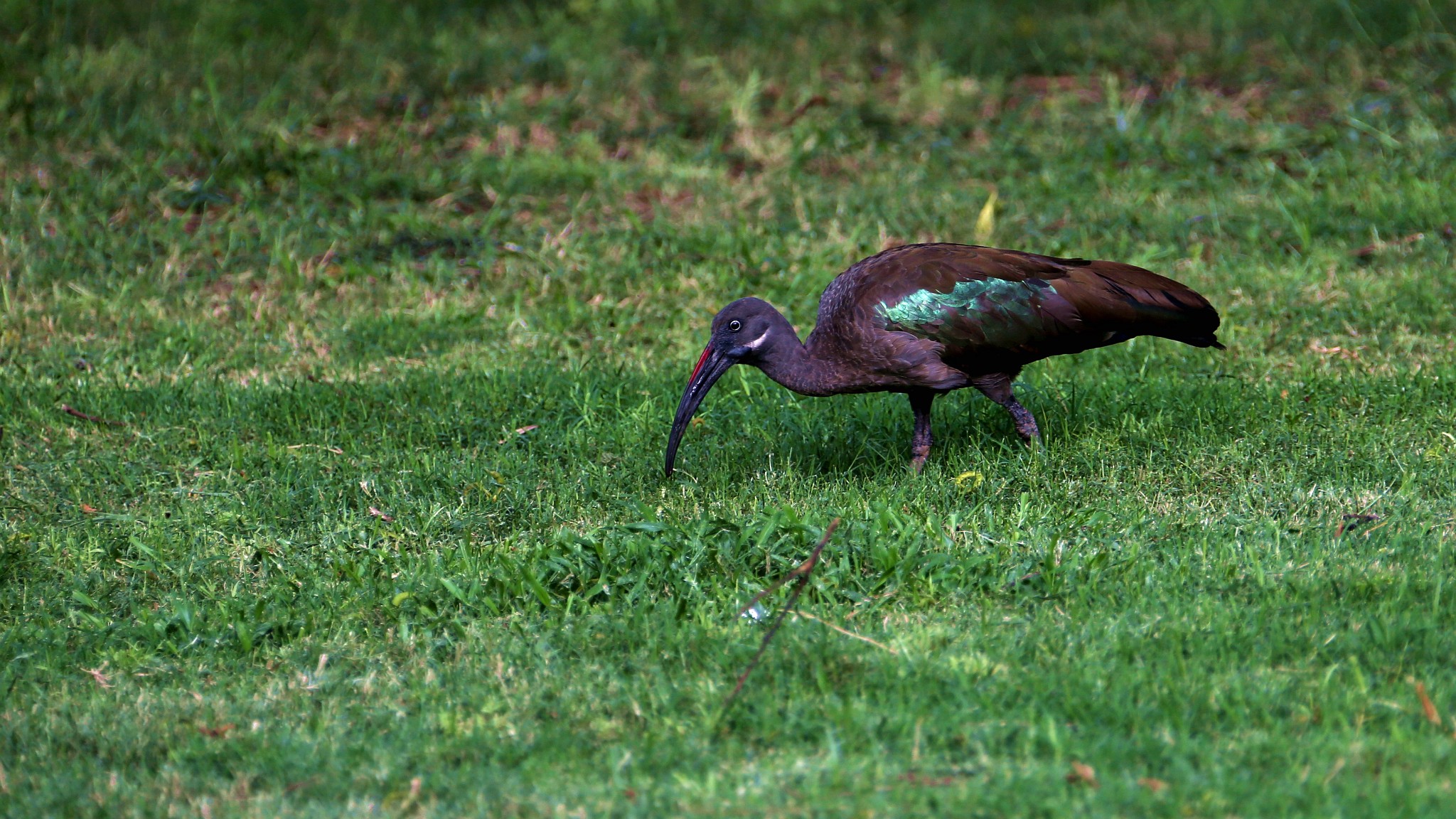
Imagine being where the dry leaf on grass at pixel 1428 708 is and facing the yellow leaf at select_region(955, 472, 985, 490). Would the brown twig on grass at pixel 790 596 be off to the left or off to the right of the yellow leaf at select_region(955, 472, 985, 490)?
left

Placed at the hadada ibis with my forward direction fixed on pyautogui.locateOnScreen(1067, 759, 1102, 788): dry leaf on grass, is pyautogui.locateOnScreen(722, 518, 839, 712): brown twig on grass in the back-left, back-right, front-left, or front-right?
front-right

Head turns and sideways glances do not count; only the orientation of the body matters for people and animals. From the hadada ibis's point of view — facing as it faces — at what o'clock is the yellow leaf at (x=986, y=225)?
The yellow leaf is roughly at 3 o'clock from the hadada ibis.

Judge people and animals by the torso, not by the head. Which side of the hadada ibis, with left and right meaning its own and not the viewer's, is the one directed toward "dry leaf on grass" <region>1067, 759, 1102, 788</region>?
left

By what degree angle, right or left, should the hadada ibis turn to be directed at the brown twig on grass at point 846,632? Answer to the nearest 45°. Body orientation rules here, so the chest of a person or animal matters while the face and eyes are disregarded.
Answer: approximately 90° to its left

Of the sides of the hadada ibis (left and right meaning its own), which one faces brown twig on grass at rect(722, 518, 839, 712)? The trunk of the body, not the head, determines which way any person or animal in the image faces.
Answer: left

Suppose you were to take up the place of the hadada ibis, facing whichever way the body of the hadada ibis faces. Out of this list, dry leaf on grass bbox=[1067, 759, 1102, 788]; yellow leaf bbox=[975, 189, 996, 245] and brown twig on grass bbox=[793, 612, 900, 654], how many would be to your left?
2

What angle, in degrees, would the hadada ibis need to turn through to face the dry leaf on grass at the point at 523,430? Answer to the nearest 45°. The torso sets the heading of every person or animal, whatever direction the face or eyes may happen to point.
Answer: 0° — it already faces it

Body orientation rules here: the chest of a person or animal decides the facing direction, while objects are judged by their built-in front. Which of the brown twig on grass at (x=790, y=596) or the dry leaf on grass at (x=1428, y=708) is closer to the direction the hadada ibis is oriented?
the brown twig on grass

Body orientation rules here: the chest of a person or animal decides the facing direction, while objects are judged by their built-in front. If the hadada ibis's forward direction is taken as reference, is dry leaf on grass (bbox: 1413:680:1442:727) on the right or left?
on its left

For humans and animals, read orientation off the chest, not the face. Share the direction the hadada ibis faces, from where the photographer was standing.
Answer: facing to the left of the viewer

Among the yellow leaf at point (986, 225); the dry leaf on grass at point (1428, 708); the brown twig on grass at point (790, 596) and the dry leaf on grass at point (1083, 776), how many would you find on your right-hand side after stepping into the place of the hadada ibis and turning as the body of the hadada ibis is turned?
1

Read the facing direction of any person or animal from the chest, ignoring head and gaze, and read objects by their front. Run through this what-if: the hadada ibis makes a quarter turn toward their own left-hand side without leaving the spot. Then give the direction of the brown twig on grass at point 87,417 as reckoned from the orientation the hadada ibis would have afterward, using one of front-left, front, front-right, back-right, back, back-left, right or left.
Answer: right
